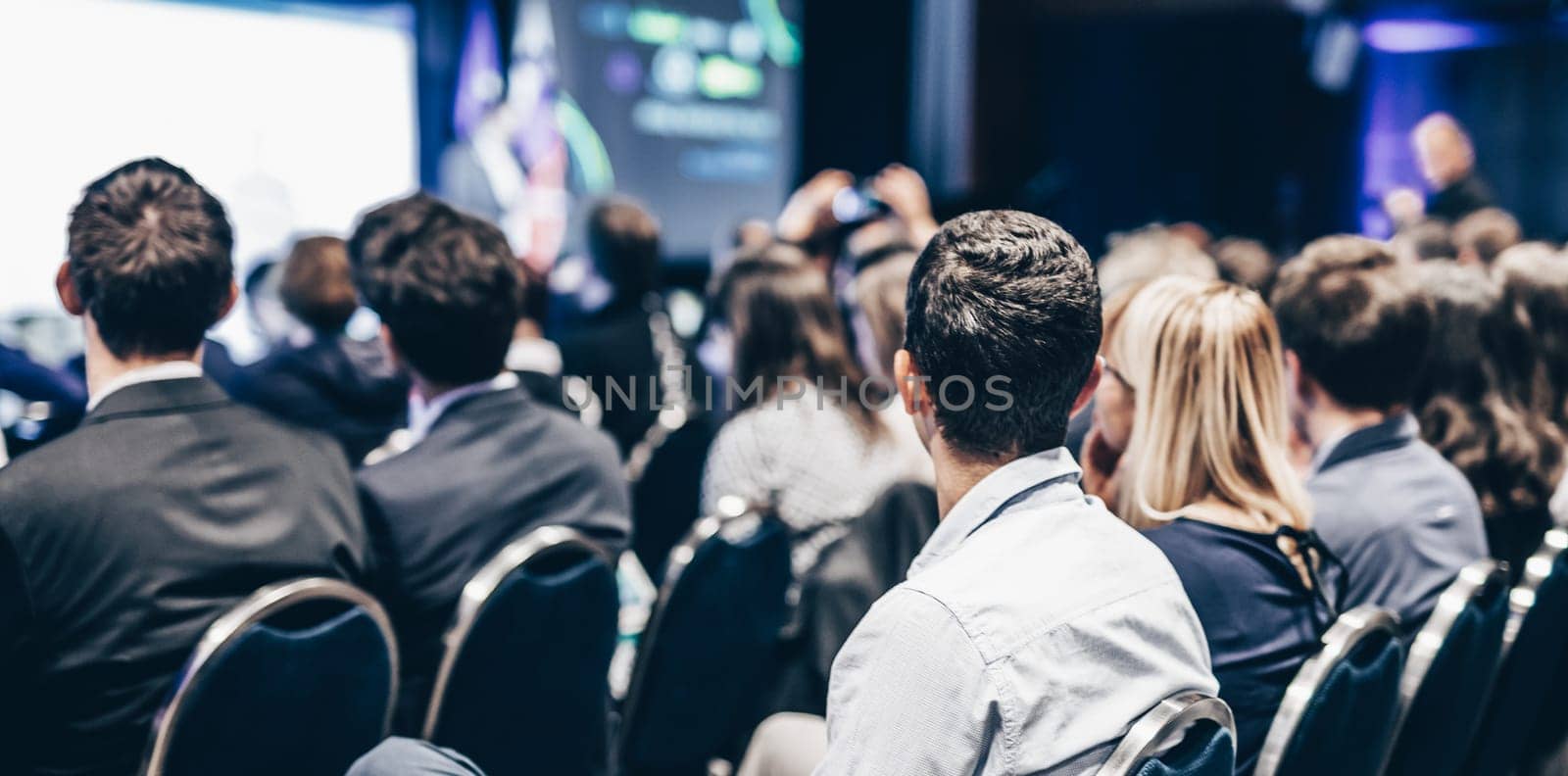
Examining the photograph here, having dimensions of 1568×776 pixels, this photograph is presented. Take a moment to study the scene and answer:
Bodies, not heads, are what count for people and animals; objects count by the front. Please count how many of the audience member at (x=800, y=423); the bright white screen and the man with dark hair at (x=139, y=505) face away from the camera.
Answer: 2

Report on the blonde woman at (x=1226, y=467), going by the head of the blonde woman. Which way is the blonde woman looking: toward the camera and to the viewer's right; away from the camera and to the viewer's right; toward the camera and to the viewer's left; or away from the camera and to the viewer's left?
away from the camera and to the viewer's left

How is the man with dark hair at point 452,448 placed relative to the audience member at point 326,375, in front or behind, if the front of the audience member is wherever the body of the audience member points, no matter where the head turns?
behind

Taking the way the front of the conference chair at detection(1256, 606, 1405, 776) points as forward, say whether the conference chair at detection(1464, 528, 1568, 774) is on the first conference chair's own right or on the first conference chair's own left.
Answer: on the first conference chair's own right

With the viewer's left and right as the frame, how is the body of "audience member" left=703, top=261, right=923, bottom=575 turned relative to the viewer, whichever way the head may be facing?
facing away from the viewer

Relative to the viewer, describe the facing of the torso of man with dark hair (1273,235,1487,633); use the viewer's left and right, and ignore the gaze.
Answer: facing away from the viewer and to the left of the viewer

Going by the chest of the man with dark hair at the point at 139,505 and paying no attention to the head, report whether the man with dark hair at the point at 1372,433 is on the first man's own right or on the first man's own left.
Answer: on the first man's own right

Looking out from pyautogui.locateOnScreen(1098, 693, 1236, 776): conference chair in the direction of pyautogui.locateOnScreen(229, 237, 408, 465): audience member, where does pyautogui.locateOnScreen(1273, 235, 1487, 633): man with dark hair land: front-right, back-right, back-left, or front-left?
front-right

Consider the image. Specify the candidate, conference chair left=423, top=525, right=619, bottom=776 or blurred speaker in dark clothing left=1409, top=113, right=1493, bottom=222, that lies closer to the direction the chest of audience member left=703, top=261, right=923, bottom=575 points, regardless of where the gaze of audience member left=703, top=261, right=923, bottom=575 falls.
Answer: the blurred speaker in dark clothing

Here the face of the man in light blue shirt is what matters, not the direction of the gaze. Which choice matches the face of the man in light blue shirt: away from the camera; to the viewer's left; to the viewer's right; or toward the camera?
away from the camera

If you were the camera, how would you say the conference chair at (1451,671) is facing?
facing away from the viewer and to the left of the viewer

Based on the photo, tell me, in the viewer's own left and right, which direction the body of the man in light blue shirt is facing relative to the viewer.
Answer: facing away from the viewer and to the left of the viewer

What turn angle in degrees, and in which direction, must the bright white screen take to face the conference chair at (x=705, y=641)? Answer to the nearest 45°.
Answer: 0° — it already faces it

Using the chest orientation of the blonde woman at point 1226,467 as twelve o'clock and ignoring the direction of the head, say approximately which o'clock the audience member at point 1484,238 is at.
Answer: The audience member is roughly at 2 o'clock from the blonde woman.

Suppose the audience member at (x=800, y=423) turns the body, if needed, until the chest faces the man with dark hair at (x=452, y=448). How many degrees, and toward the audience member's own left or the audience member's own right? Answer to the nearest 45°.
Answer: approximately 135° to the audience member's own left
